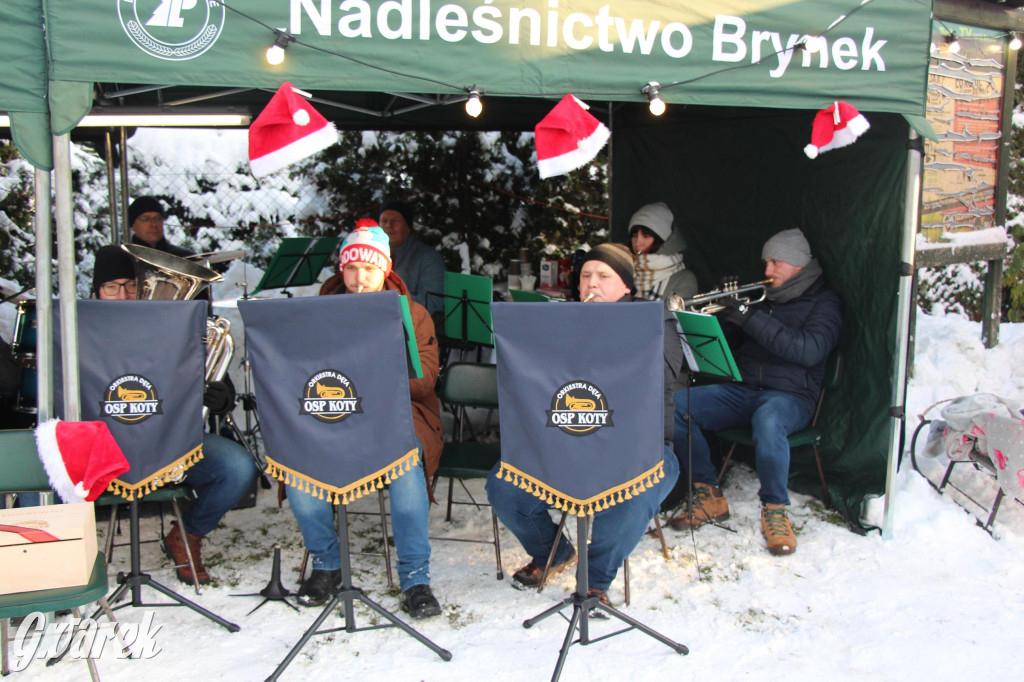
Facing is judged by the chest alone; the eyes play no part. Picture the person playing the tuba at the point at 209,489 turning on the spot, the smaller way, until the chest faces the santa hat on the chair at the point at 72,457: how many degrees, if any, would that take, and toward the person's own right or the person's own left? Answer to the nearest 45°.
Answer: approximately 90° to the person's own right

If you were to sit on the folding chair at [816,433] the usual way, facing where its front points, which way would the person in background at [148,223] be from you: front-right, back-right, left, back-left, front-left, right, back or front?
front

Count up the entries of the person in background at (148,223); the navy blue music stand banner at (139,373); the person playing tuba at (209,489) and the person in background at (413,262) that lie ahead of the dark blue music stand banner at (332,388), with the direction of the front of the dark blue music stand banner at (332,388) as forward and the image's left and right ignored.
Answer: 0

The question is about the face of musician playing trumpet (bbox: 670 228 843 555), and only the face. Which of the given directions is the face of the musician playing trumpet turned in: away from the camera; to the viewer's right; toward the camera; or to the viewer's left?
to the viewer's left

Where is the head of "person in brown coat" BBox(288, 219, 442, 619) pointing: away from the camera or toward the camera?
toward the camera

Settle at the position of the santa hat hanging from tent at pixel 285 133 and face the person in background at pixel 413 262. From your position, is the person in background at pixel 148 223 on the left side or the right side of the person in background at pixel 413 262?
left

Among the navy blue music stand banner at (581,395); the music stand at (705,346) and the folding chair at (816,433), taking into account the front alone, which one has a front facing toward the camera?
the navy blue music stand banner

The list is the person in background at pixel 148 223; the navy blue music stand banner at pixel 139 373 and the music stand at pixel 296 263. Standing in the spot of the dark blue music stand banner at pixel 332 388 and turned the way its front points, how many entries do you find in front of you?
0

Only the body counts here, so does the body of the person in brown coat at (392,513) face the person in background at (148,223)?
no

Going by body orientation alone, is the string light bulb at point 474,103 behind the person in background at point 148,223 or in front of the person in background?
in front

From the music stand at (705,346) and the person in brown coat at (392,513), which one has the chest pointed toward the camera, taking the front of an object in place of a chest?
the person in brown coat

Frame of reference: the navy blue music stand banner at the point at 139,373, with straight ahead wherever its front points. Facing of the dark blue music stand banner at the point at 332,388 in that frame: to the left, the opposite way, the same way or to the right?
the same way

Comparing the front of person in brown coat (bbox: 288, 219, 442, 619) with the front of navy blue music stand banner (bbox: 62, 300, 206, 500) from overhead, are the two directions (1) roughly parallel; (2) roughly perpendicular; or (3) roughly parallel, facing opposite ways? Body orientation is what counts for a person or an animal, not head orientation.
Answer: roughly parallel

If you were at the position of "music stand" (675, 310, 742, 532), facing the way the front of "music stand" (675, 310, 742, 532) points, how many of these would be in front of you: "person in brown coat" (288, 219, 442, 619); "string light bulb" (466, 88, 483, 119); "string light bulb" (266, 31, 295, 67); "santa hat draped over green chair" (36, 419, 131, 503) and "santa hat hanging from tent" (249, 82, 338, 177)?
0

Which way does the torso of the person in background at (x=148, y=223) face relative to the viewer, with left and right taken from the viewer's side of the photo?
facing the viewer and to the right of the viewer

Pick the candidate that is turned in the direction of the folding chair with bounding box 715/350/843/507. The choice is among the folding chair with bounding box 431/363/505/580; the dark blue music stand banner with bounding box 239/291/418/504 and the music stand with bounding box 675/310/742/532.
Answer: the music stand

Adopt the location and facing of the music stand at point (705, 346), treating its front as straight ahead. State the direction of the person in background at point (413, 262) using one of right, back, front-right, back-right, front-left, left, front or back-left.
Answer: left

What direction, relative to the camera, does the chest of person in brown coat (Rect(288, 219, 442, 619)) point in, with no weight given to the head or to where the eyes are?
toward the camera

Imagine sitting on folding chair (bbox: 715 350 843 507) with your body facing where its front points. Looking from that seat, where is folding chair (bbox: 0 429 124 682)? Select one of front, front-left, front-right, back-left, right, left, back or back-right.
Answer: front-left

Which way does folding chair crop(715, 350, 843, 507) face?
to the viewer's left

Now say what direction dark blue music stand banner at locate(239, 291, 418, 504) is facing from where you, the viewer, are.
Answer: facing the viewer

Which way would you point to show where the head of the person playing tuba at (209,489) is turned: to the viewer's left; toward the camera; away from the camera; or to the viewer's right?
toward the camera
